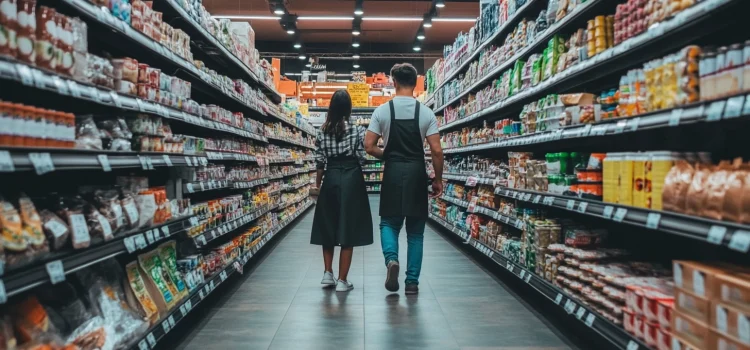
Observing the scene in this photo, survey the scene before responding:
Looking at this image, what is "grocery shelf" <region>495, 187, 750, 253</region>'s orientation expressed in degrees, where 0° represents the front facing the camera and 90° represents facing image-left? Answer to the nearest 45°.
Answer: approximately 45°

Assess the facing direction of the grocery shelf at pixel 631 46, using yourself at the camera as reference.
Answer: facing to the left of the viewer

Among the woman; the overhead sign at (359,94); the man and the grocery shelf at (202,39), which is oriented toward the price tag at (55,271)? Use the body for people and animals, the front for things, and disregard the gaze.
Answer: the overhead sign

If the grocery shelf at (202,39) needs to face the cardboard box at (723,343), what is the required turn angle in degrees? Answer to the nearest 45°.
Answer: approximately 45° to its right

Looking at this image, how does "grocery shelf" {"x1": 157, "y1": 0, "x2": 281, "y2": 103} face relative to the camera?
to the viewer's right

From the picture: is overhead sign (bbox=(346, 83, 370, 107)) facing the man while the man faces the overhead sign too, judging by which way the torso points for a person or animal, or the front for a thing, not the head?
yes

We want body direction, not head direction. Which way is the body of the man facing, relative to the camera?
away from the camera

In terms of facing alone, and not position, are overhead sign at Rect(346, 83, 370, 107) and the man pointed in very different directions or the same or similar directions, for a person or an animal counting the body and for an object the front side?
very different directions

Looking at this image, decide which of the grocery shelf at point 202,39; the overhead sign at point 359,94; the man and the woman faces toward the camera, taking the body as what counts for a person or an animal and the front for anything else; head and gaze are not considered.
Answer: the overhead sign

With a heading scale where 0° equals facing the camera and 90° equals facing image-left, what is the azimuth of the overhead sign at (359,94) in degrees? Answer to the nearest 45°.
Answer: approximately 0°

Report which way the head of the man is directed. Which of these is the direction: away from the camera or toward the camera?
away from the camera

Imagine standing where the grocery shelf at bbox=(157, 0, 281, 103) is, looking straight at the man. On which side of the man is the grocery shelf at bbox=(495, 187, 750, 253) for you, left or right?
right
